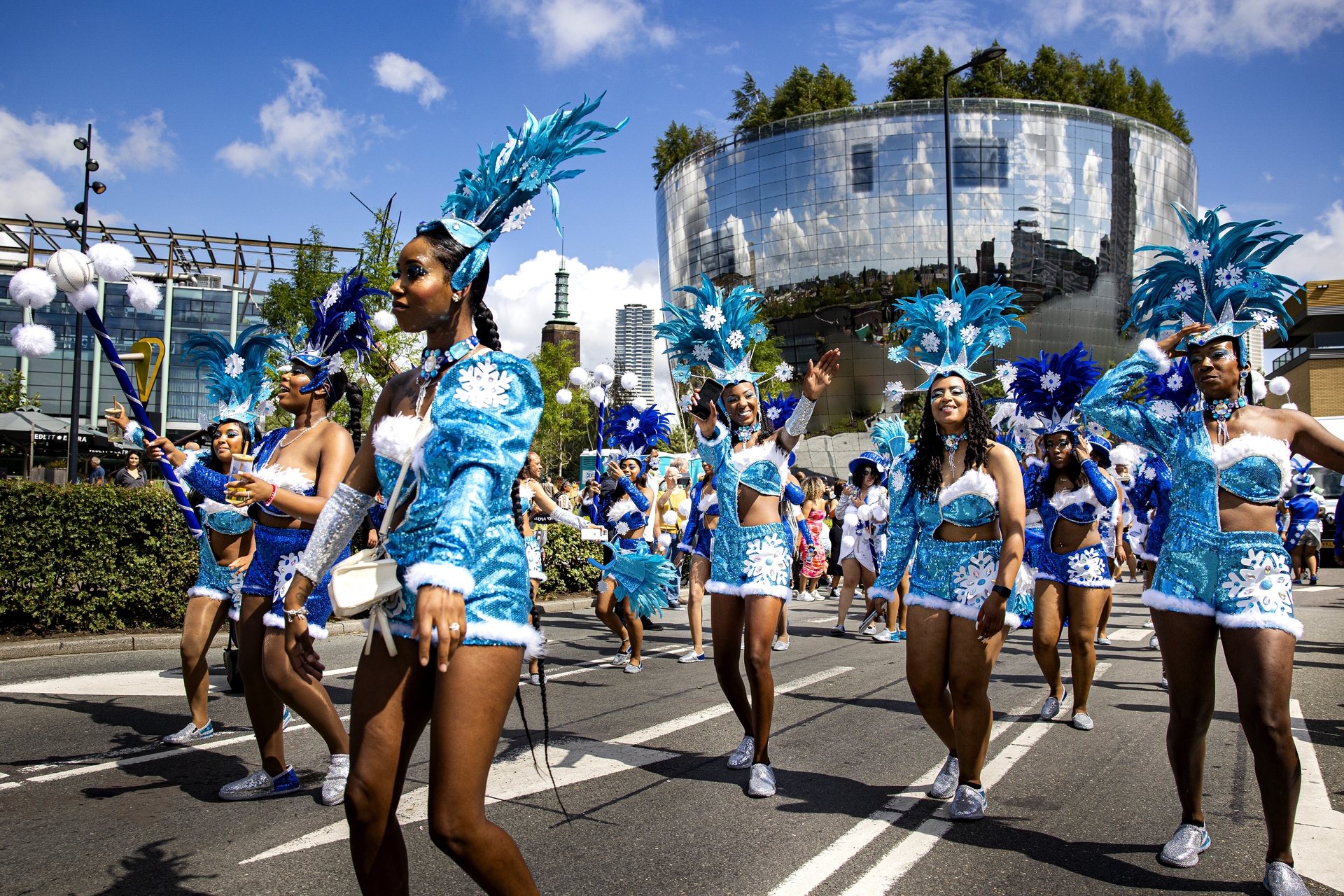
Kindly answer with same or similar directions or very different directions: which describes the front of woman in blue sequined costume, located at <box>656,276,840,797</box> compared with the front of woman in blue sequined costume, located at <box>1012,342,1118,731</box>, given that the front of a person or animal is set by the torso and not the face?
same or similar directions

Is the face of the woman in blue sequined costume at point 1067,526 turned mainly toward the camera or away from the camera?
toward the camera

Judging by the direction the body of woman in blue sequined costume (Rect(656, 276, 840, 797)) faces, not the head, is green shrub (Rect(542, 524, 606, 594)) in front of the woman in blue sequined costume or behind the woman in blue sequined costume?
behind

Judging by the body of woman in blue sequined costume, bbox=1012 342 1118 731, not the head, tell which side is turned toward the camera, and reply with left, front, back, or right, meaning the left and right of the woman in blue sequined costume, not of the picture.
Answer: front

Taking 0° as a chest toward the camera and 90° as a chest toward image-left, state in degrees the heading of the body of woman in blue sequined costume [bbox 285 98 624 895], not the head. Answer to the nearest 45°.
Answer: approximately 45°

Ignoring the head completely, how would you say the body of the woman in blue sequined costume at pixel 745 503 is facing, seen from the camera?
toward the camera

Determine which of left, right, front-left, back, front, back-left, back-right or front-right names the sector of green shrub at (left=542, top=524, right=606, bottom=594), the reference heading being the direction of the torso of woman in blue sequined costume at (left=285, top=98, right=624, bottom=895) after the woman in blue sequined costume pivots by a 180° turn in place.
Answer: front-left

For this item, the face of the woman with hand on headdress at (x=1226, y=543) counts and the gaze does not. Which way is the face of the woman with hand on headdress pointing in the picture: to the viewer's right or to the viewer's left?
to the viewer's left

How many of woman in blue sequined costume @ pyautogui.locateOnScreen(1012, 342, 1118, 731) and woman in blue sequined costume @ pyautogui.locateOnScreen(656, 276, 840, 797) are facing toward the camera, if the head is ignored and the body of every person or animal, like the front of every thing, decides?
2

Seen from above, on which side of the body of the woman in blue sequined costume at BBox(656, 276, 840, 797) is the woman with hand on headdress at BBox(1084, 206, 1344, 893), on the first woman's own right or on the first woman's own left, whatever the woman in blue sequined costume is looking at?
on the first woman's own left

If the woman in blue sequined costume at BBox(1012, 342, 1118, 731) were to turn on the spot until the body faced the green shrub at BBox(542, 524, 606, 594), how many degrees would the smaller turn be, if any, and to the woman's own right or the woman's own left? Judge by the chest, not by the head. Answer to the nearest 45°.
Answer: approximately 135° to the woman's own right
